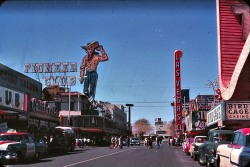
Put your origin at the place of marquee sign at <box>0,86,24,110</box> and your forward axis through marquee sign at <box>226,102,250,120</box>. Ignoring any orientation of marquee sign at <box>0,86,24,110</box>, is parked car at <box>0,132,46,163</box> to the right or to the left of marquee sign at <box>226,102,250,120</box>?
right

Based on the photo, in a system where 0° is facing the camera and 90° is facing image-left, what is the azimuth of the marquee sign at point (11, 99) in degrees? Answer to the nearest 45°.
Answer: approximately 315°

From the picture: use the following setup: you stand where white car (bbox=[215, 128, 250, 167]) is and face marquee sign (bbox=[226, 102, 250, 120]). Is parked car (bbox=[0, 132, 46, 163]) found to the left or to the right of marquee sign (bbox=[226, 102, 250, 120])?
left

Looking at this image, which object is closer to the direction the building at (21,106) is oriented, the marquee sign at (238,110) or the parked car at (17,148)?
the marquee sign

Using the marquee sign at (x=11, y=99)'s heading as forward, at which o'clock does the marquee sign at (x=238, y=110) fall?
the marquee sign at (x=238, y=110) is roughly at 12 o'clock from the marquee sign at (x=11, y=99).

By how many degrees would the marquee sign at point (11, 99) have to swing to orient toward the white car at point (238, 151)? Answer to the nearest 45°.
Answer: approximately 45° to its right

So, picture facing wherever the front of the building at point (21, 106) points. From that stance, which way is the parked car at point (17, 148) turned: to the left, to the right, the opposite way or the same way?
to the right
